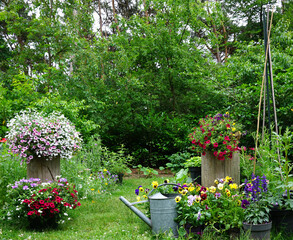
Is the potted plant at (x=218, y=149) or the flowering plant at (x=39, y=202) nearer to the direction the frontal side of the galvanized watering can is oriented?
the flowering plant

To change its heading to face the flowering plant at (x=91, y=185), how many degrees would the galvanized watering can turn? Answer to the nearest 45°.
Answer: approximately 45° to its right

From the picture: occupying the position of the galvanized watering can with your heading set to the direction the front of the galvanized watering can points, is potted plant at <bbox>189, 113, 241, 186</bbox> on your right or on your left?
on your right

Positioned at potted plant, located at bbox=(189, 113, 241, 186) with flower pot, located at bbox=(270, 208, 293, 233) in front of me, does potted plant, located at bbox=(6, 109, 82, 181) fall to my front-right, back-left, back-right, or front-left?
back-right

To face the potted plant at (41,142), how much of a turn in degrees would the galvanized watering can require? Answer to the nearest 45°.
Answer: approximately 45° to its right

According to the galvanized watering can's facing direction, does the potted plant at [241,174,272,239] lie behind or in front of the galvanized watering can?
behind

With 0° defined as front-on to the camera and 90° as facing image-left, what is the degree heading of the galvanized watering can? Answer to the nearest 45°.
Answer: approximately 90°

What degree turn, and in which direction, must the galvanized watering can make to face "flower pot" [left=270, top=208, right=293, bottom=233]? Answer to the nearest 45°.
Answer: approximately 180°

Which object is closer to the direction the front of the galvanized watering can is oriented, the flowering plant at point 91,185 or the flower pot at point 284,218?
the flowering plant
